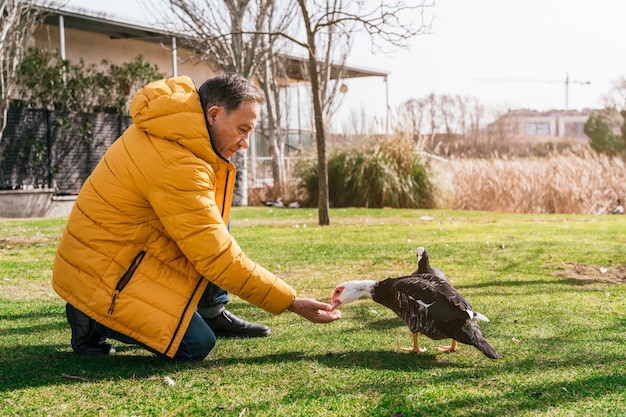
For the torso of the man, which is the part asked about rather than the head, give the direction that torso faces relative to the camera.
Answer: to the viewer's right

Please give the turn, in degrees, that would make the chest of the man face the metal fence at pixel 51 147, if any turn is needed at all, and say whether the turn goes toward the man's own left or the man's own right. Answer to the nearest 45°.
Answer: approximately 90° to the man's own left

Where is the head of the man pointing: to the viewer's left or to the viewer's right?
to the viewer's right

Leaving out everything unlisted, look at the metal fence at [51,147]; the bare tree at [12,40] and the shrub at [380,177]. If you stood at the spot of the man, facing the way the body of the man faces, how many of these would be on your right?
0

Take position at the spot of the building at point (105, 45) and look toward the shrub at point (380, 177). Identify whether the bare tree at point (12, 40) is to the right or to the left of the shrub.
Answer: right

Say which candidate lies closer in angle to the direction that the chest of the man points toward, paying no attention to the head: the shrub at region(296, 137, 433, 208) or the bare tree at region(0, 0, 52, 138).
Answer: the shrub

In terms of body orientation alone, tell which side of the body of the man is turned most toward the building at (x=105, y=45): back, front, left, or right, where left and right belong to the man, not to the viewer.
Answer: left
